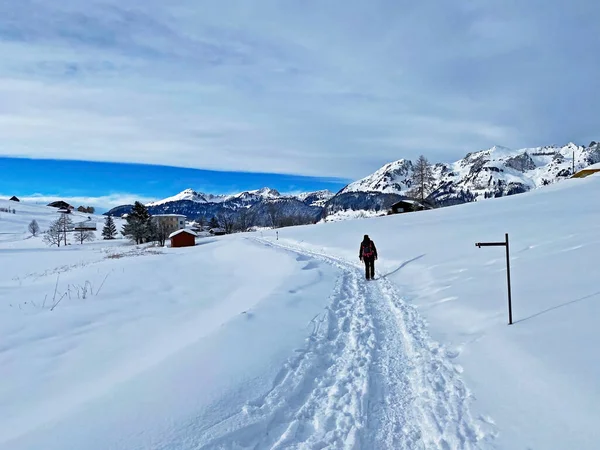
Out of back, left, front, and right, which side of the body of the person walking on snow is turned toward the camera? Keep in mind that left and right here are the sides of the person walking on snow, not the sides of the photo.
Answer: back
